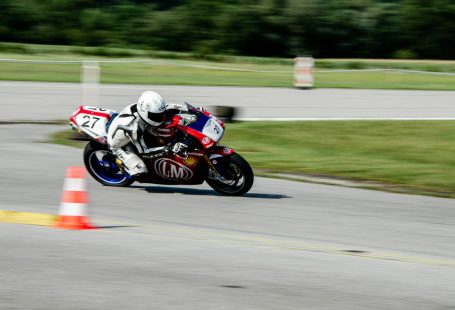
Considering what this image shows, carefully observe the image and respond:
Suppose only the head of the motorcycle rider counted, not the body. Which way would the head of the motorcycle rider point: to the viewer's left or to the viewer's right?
to the viewer's right

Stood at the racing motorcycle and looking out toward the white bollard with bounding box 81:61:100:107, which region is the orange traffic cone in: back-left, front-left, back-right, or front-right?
back-left

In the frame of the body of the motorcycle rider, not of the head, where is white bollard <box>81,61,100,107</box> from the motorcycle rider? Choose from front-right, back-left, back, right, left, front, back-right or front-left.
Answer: back-left

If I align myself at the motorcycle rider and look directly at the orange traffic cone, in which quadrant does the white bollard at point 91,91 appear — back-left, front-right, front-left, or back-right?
back-right

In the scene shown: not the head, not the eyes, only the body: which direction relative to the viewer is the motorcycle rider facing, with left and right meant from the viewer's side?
facing the viewer and to the right of the viewer

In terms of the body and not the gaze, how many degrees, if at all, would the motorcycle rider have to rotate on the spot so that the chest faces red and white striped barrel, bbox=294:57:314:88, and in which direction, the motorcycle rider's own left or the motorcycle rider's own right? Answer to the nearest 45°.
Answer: approximately 135° to the motorcycle rider's own left
